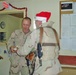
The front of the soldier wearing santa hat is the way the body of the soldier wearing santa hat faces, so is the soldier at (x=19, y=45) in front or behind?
in front
